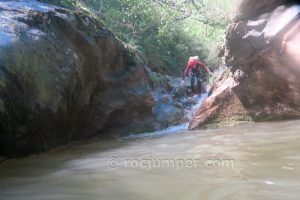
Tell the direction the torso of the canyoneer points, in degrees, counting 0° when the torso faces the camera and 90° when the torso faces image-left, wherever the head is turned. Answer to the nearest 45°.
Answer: approximately 0°
